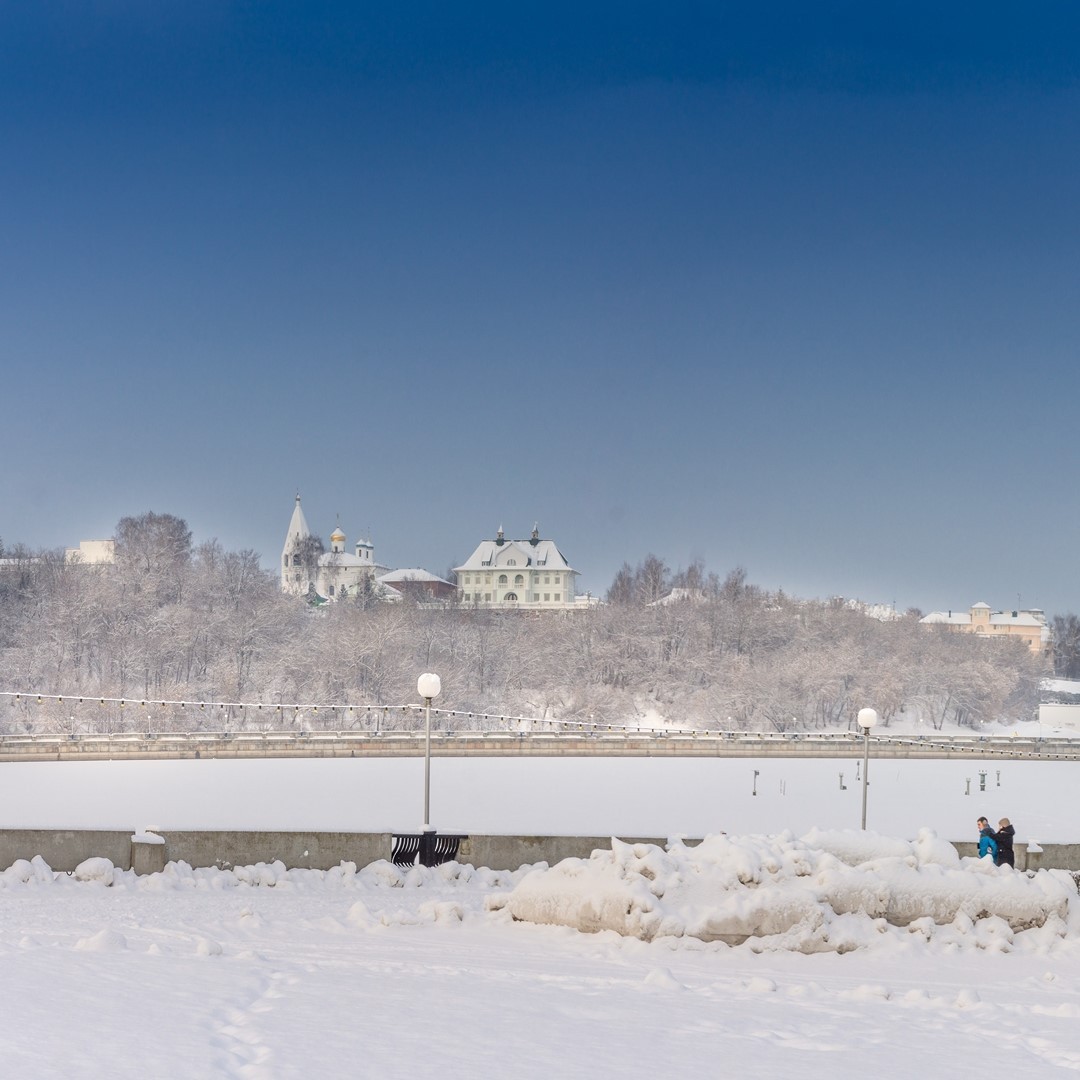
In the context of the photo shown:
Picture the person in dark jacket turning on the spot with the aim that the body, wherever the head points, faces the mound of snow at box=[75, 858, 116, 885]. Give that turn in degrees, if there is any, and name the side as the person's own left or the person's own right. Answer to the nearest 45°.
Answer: approximately 45° to the person's own left

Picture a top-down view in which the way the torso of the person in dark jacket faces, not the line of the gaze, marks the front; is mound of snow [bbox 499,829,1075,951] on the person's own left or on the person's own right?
on the person's own left
